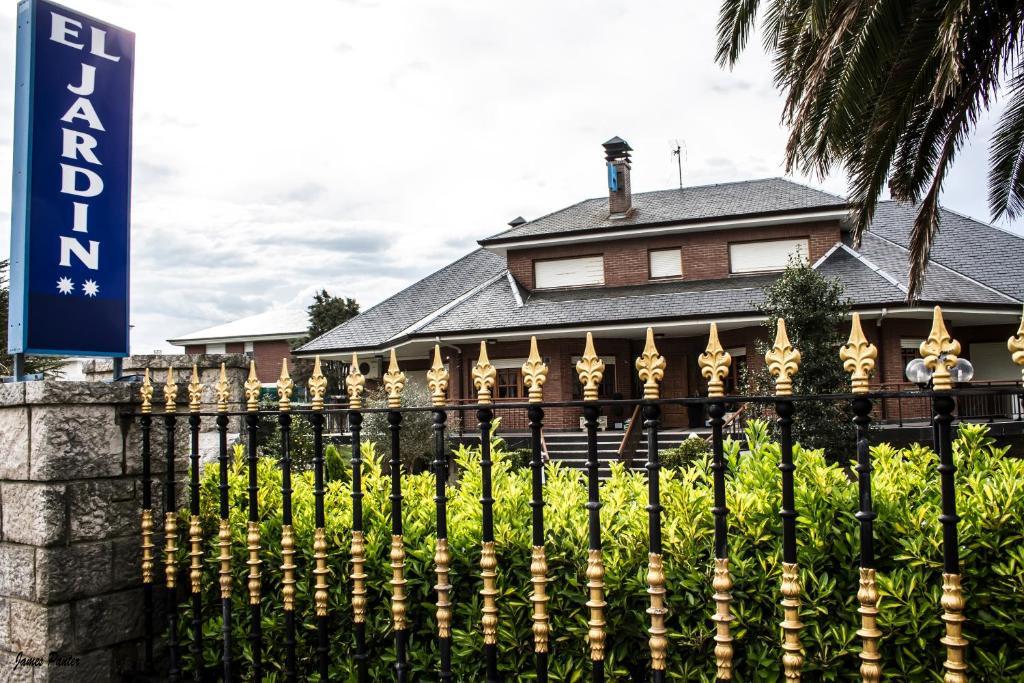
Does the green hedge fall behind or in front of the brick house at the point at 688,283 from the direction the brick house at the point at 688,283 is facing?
in front

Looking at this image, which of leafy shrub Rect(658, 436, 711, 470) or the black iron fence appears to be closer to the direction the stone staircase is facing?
the black iron fence

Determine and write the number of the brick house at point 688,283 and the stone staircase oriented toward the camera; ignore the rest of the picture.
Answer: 2

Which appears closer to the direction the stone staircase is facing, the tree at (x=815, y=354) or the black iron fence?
the black iron fence

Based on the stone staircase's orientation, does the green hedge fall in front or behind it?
in front

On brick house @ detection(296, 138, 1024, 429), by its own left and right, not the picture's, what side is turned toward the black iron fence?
front

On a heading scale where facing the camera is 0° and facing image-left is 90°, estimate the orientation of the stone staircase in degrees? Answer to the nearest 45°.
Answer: approximately 0°

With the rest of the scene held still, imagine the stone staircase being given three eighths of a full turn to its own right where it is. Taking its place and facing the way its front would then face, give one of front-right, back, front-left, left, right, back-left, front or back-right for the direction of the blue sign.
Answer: back-left

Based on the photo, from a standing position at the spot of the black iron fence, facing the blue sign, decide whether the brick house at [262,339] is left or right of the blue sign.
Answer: right

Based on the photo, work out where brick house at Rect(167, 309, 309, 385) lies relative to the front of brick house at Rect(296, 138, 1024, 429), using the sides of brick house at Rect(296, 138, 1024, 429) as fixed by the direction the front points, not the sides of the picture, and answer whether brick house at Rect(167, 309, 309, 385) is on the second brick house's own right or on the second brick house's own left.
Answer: on the second brick house's own right

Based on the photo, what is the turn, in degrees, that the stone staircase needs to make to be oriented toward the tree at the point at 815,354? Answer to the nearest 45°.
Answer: approximately 45° to its left

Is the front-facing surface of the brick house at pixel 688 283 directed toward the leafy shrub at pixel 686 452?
yes
